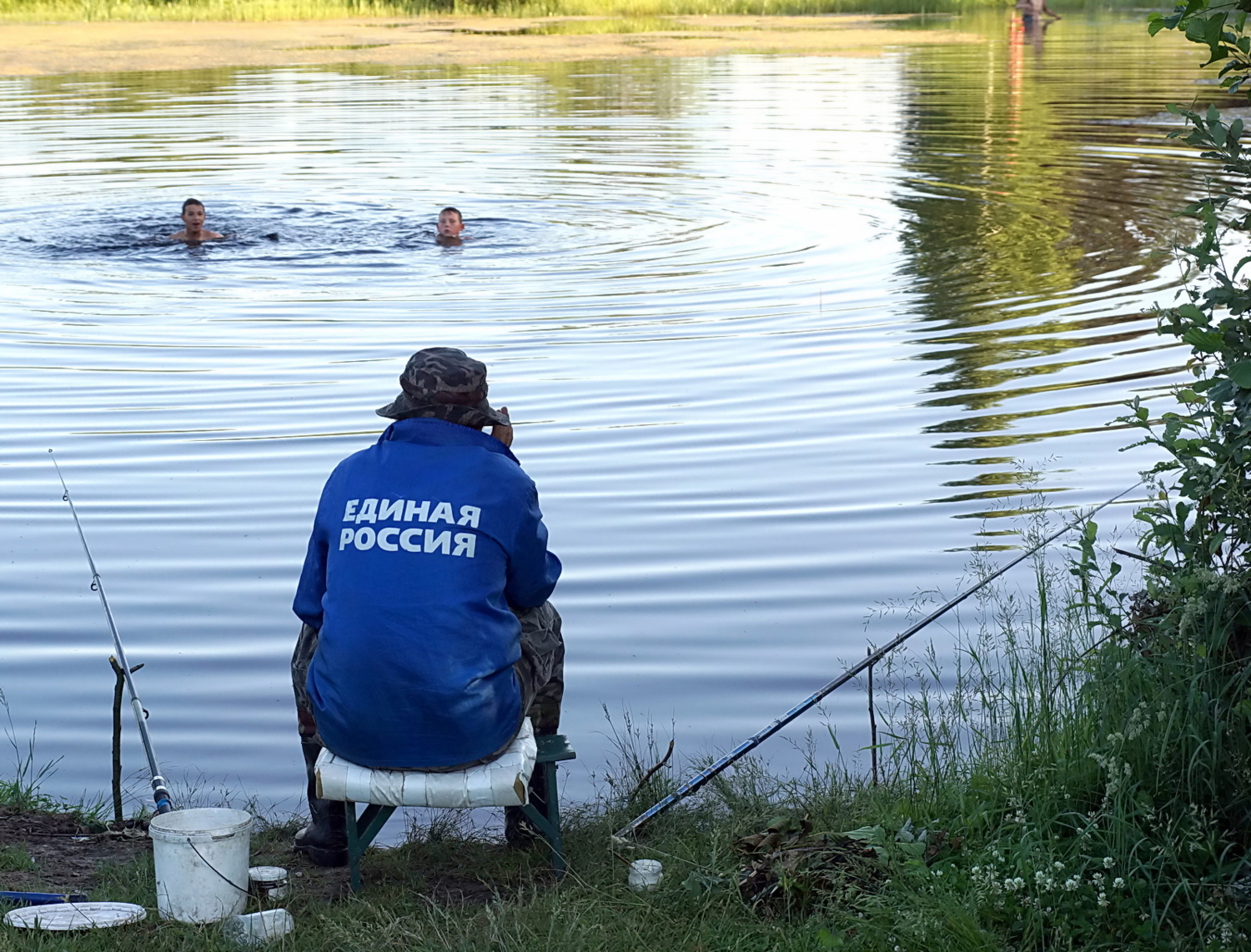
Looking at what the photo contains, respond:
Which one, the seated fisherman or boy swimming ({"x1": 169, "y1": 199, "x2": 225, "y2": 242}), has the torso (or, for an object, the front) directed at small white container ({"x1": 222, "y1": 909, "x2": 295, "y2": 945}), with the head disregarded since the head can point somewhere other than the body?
the boy swimming

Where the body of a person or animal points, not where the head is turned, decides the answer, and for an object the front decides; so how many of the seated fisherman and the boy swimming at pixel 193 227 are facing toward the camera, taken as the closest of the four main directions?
1

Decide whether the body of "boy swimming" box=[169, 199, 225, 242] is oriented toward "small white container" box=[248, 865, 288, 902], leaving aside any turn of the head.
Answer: yes

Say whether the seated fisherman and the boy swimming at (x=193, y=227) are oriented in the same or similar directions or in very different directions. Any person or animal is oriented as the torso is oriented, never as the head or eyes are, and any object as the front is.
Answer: very different directions

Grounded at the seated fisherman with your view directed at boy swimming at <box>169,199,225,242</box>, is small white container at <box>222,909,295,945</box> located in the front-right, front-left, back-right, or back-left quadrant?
back-left

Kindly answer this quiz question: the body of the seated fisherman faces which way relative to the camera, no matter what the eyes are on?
away from the camera

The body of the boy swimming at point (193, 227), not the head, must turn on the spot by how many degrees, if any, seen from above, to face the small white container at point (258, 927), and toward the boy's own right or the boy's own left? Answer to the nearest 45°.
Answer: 0° — they already face it

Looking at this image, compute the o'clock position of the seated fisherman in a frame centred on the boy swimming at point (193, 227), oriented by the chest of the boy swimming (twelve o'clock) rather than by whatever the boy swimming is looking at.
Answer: The seated fisherman is roughly at 12 o'clock from the boy swimming.

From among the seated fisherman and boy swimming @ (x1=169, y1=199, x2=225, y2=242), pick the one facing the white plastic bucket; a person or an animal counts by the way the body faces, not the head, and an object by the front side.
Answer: the boy swimming

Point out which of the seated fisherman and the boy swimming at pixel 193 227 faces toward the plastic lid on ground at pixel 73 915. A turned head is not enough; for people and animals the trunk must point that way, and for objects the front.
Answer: the boy swimming

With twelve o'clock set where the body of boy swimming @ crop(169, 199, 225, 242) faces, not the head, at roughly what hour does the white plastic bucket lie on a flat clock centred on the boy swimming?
The white plastic bucket is roughly at 12 o'clock from the boy swimming.

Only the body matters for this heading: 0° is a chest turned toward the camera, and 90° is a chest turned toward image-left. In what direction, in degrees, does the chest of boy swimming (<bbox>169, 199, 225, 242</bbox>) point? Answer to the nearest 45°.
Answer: approximately 0°

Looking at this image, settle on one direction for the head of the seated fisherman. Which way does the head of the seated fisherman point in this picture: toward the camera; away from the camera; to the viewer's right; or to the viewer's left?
away from the camera
